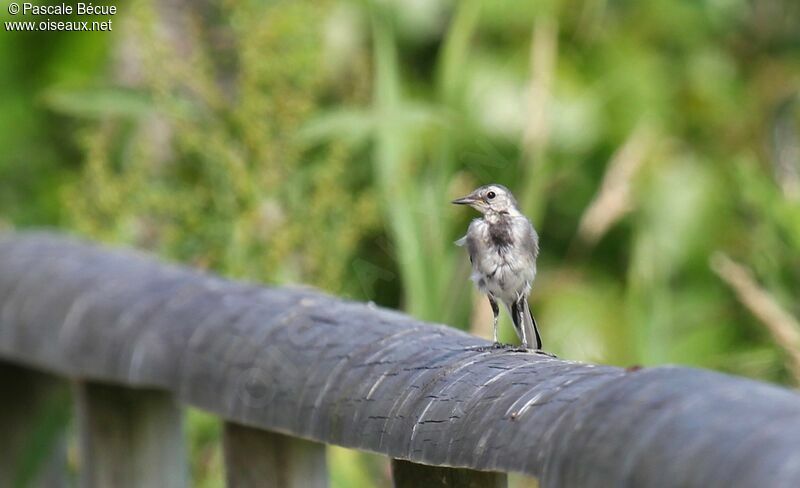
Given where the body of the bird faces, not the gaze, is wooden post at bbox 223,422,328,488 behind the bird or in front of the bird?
in front

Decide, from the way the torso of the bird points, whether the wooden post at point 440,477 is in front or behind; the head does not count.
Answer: in front

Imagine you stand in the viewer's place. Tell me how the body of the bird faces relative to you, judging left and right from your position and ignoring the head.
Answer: facing the viewer and to the left of the viewer
